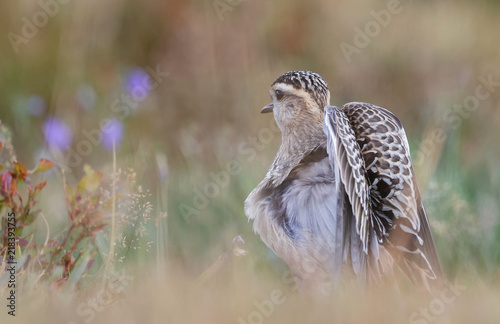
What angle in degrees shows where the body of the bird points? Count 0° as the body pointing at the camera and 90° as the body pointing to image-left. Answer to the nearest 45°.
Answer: approximately 90°

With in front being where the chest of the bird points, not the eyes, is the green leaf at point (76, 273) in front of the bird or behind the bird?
in front

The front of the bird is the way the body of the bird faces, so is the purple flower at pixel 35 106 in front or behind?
in front
